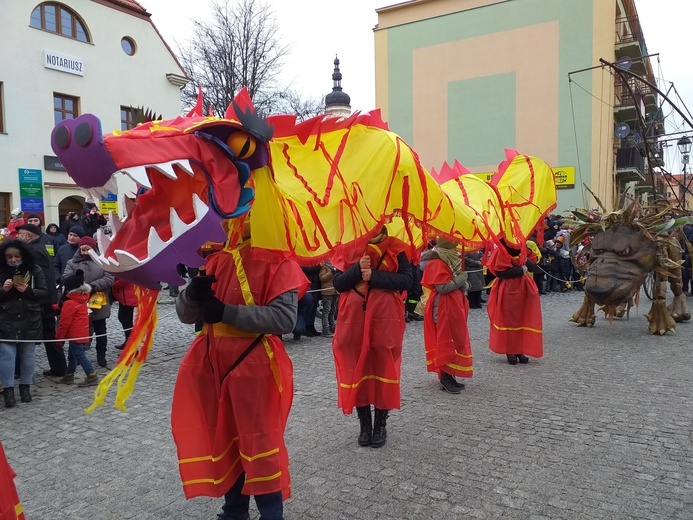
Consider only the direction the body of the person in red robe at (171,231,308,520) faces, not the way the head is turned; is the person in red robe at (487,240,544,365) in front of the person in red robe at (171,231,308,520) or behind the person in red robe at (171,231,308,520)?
behind

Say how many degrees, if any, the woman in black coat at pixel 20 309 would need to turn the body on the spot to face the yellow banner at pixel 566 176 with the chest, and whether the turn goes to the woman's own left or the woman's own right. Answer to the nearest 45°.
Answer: approximately 135° to the woman's own left

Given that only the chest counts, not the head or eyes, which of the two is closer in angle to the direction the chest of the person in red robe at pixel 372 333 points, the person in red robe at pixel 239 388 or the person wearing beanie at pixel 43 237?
the person in red robe

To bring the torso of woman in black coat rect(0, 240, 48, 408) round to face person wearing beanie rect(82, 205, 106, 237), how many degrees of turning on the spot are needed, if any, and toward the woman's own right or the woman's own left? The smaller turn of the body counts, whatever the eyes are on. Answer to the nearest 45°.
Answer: approximately 180°

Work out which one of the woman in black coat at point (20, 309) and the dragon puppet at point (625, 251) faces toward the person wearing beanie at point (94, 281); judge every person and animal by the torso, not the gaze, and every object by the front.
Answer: the dragon puppet

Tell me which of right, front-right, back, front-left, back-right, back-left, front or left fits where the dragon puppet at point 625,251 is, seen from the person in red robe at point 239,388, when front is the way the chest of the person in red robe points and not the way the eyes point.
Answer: back

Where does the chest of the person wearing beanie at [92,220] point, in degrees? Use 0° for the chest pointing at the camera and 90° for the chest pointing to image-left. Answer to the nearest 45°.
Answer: approximately 315°

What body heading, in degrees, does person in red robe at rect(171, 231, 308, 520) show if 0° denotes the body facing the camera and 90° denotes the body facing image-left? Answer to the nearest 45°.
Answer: approximately 45°

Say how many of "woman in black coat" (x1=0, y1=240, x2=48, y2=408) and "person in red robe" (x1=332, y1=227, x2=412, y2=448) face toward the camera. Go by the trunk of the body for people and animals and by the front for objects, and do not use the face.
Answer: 2

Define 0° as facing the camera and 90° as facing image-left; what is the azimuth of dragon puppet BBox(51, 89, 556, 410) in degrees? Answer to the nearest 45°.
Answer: approximately 45°
